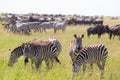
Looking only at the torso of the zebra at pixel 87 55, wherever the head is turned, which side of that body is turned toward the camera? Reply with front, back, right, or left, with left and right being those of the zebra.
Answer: left

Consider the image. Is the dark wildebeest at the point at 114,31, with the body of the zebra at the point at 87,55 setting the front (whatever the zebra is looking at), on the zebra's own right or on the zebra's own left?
on the zebra's own right
